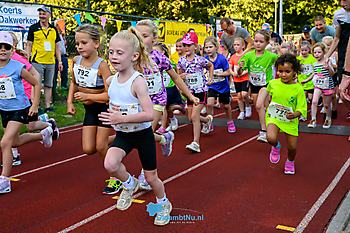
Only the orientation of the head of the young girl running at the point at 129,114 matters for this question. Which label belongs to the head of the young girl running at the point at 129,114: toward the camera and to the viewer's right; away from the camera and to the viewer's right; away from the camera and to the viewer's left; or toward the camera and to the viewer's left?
toward the camera and to the viewer's left

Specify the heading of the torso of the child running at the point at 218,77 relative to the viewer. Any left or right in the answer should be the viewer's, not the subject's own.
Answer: facing the viewer and to the left of the viewer

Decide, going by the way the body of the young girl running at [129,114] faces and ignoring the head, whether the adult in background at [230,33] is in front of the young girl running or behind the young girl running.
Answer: behind

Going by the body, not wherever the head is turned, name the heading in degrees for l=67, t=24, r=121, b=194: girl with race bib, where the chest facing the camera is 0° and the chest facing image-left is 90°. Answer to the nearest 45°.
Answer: approximately 45°

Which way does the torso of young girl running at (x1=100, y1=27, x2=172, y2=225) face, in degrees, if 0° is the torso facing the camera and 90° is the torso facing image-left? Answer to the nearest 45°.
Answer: approximately 45°

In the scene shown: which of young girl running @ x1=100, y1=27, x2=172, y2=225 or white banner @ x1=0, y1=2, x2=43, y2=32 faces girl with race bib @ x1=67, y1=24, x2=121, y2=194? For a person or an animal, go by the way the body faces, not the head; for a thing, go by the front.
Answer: the white banner

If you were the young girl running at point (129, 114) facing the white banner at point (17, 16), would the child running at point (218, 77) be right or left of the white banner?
right

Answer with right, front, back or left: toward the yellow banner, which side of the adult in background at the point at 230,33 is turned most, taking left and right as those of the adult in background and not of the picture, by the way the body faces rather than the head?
right

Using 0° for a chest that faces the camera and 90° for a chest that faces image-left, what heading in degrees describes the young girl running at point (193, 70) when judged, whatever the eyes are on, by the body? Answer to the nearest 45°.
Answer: approximately 45°

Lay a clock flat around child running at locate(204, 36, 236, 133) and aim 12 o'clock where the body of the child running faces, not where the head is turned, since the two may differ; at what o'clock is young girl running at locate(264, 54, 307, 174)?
The young girl running is roughly at 10 o'clock from the child running.

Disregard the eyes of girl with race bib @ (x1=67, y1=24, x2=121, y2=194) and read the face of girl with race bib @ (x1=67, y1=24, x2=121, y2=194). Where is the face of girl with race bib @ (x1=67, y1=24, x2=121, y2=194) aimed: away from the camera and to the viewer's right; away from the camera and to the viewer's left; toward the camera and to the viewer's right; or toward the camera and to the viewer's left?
toward the camera and to the viewer's left

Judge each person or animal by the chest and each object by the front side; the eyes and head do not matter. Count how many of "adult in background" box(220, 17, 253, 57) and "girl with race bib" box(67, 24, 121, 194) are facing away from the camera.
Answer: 0

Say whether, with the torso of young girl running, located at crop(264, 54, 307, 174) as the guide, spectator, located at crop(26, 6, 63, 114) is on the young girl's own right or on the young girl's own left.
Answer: on the young girl's own right
